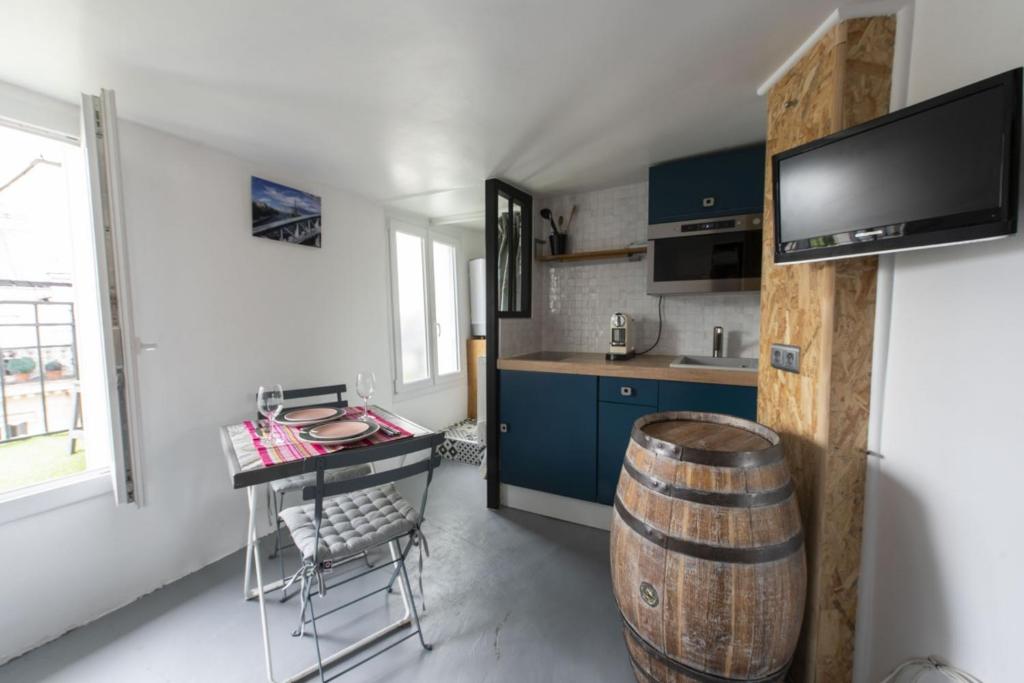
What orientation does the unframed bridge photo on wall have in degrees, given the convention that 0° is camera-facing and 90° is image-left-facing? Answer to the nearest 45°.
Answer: approximately 315°

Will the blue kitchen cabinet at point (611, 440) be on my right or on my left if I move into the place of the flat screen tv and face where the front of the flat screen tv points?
on my right

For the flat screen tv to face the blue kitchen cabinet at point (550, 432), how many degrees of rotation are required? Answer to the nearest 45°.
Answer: approximately 45° to its right

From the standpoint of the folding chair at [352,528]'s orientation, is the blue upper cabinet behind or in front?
behind

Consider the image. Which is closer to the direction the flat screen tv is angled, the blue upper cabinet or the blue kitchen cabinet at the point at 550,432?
the blue kitchen cabinet

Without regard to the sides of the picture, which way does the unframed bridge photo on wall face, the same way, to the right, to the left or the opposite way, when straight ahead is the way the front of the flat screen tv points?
the opposite way

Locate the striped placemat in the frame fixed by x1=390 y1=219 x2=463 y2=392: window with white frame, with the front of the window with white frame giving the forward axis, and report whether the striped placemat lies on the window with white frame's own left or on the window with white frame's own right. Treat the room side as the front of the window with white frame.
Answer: on the window with white frame's own right

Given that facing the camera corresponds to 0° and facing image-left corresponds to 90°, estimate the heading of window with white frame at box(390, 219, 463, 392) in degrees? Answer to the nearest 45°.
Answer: approximately 315°
